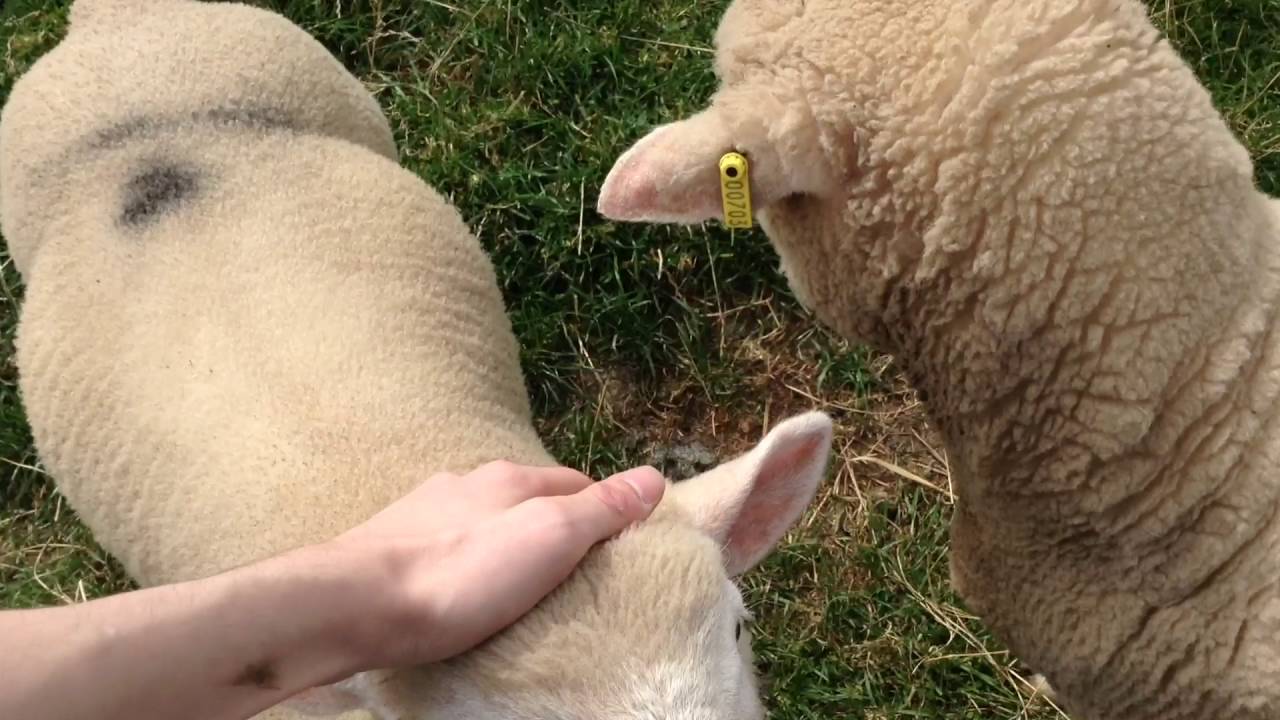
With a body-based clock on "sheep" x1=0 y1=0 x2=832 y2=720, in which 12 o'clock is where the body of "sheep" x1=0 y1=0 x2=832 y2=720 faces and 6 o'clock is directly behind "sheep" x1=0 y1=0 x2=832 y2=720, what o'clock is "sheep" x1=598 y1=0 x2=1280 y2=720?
"sheep" x1=598 y1=0 x2=1280 y2=720 is roughly at 11 o'clock from "sheep" x1=0 y1=0 x2=832 y2=720.

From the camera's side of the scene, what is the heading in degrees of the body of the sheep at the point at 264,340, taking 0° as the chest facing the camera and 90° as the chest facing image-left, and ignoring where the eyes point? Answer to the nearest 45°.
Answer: approximately 315°

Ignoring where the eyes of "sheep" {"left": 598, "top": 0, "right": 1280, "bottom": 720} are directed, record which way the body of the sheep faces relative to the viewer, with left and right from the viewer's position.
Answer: facing away from the viewer and to the left of the viewer
